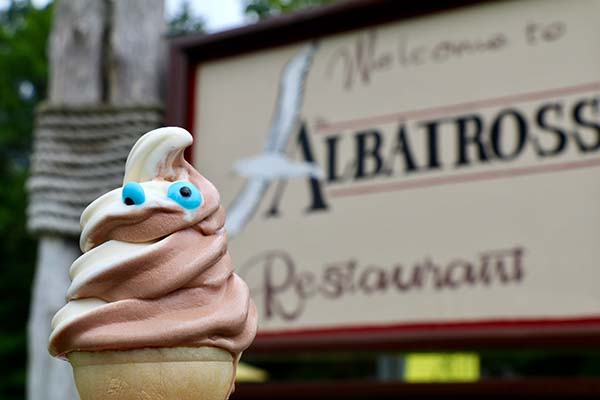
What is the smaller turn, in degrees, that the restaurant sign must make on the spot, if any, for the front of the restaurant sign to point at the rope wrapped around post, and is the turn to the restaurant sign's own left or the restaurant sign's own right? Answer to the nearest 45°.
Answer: approximately 45° to the restaurant sign's own right

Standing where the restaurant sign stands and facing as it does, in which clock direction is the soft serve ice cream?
The soft serve ice cream is roughly at 11 o'clock from the restaurant sign.

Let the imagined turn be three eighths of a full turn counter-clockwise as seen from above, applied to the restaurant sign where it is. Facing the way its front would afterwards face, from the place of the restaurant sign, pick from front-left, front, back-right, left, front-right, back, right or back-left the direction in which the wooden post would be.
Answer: back

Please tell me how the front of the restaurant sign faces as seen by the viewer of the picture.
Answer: facing the viewer and to the left of the viewer
